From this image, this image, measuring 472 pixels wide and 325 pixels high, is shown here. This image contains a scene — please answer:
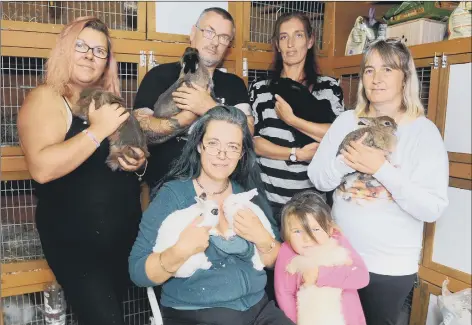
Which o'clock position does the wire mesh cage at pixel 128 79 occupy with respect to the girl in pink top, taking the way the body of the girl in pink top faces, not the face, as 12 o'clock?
The wire mesh cage is roughly at 4 o'clock from the girl in pink top.

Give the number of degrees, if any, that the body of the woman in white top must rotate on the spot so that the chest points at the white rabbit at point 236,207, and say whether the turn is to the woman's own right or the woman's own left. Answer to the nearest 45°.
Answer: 0° — they already face it

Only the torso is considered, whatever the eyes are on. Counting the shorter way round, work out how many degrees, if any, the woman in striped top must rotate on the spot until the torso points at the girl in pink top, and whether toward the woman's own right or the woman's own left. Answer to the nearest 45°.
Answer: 0° — they already face them

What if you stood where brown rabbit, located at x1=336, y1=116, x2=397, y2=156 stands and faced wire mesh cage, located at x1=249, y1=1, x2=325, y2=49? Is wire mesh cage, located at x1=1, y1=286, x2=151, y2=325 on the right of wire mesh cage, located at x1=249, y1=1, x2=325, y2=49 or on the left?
left

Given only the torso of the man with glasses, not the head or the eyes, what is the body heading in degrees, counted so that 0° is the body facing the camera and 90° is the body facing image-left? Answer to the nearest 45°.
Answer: approximately 0°

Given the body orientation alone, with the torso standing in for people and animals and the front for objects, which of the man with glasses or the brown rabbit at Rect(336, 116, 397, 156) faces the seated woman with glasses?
the man with glasses

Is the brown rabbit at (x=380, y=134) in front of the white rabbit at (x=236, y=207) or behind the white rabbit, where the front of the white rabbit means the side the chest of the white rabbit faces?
behind

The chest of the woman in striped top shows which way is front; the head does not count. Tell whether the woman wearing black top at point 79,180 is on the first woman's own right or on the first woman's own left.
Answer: on the first woman's own right

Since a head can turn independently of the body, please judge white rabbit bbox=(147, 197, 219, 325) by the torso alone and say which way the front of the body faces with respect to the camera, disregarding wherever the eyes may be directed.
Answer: to the viewer's right

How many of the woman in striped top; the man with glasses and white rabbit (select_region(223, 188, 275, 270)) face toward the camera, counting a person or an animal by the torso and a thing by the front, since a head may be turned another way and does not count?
2
